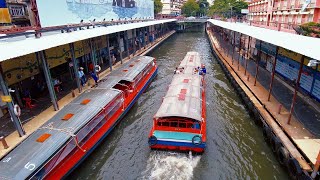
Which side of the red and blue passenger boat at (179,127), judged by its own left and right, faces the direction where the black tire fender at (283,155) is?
back

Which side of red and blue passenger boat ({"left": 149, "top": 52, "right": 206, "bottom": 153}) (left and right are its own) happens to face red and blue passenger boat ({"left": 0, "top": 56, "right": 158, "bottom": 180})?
left

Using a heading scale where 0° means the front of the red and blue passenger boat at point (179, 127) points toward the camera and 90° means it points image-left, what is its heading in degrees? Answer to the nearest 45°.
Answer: approximately 180°

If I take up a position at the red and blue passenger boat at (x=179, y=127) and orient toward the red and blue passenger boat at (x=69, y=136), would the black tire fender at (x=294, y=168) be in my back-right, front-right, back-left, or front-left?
back-left

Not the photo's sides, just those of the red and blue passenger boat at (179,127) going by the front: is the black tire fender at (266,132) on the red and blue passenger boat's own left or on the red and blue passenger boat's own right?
on the red and blue passenger boat's own right

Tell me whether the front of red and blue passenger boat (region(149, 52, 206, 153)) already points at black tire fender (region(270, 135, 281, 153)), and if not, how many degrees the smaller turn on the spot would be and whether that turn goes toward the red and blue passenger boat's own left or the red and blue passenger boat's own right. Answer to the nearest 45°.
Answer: approximately 90° to the red and blue passenger boat's own right

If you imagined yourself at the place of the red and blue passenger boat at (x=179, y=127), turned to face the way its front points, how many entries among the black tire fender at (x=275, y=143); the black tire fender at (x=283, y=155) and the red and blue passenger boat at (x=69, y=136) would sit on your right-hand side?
2
